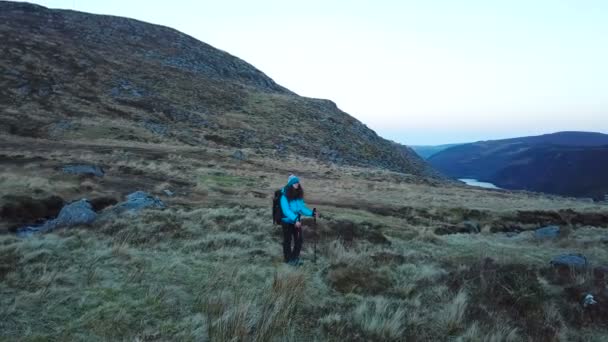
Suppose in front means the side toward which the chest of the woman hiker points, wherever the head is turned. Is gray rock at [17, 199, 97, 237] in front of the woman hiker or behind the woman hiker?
behind

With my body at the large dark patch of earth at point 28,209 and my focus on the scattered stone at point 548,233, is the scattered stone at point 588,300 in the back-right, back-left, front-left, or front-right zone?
front-right

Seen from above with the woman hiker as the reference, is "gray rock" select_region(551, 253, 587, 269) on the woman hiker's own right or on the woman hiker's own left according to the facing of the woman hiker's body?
on the woman hiker's own left

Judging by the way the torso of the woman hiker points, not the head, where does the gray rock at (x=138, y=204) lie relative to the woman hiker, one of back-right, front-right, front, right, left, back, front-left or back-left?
back

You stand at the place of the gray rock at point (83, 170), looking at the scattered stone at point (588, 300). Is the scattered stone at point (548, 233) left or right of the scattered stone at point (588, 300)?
left

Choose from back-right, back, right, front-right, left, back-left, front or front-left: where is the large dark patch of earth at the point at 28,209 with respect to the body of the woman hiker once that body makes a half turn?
front

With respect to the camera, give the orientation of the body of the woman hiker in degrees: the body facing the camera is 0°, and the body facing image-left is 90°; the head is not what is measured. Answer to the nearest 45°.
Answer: approximately 315°

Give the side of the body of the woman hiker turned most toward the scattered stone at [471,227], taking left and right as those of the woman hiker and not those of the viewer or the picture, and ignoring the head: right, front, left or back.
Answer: left

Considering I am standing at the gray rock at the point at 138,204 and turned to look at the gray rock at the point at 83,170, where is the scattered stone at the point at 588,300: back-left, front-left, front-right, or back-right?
back-right

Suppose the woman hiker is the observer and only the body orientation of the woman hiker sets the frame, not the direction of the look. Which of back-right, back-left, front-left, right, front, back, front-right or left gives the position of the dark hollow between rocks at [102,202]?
back

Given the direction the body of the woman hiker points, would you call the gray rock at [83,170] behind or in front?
behind

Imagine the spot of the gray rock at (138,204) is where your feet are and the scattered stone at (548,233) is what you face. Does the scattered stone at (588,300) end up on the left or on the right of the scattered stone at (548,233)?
right
